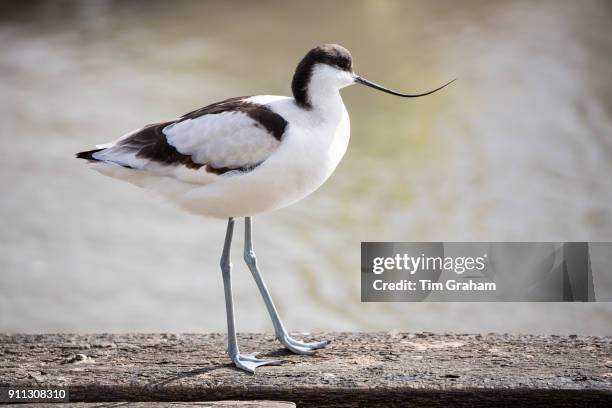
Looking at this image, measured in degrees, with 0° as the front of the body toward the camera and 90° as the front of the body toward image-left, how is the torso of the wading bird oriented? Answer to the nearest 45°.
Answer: approximately 270°
